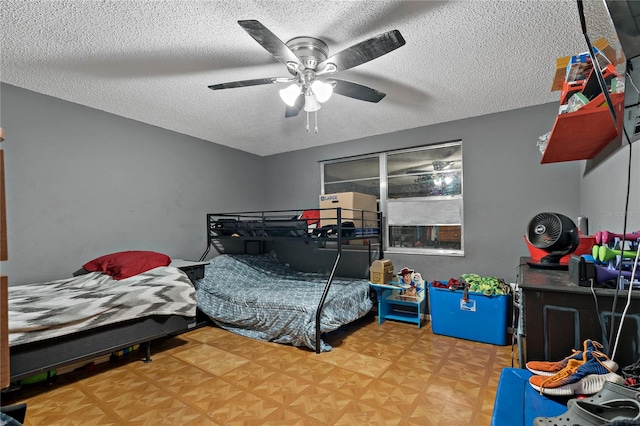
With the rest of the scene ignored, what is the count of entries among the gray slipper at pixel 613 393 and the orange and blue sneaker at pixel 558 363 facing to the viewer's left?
2

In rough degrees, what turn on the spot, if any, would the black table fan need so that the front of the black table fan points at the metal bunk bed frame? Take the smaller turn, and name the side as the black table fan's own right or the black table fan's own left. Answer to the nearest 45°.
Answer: approximately 45° to the black table fan's own right

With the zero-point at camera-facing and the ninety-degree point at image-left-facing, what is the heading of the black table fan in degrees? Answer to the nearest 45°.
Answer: approximately 45°

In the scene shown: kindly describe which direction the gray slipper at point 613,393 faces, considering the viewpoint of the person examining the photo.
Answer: facing to the left of the viewer

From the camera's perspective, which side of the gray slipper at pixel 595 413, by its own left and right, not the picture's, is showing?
left

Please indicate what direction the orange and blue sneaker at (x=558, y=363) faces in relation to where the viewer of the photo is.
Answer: facing to the left of the viewer

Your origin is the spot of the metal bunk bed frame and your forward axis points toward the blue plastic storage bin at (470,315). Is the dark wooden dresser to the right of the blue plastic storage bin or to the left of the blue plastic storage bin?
right

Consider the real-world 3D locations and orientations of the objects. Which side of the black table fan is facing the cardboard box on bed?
right

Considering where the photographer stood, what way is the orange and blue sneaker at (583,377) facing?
facing to the left of the viewer
